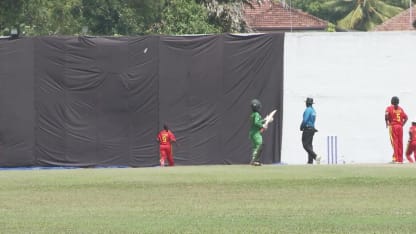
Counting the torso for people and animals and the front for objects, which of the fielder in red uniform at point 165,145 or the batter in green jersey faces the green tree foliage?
the fielder in red uniform

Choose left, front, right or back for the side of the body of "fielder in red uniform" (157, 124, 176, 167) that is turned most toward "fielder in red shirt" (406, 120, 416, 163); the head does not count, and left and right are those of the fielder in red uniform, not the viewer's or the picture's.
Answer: right

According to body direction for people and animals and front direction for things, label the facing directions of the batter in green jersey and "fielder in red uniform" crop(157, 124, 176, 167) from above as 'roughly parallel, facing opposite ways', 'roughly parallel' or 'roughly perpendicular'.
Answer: roughly perpendicular

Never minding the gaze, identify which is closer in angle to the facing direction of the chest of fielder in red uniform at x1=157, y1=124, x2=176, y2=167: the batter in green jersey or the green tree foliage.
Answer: the green tree foliage

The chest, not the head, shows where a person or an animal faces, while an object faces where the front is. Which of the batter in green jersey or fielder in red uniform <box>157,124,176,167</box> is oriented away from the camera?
the fielder in red uniform

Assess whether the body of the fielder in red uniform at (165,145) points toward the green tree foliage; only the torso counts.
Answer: yes

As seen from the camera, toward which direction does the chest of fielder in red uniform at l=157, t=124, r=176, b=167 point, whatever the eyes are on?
away from the camera

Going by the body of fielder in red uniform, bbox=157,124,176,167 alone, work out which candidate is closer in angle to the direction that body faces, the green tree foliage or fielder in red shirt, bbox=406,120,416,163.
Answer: the green tree foliage
